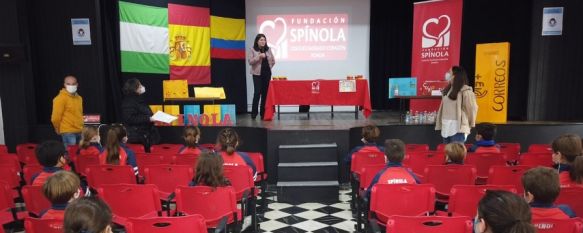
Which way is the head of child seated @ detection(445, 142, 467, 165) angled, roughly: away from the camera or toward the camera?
away from the camera

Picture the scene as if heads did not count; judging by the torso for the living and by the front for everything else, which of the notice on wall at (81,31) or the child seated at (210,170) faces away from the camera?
the child seated

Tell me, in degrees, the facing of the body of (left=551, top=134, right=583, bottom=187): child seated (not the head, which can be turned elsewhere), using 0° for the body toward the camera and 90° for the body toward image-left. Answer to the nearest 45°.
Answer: approximately 135°

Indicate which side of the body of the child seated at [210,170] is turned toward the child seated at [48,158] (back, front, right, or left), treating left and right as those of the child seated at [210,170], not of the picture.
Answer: left

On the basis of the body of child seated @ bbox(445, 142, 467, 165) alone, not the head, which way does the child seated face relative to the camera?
away from the camera

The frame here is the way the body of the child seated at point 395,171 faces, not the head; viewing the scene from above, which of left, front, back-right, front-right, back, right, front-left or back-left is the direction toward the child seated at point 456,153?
front-right

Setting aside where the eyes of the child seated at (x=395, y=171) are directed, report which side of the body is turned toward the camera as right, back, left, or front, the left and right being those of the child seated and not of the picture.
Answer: back

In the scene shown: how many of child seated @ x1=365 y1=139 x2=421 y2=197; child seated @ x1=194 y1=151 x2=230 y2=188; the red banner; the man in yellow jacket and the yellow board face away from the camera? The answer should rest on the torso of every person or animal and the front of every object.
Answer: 2

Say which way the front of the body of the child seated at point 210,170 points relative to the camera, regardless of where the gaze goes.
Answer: away from the camera

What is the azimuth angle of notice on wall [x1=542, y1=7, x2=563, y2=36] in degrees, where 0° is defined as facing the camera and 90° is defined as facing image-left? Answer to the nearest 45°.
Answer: approximately 0°

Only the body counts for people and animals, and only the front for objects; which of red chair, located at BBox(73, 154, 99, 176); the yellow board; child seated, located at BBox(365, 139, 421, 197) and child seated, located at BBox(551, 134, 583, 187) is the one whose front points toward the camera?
the yellow board

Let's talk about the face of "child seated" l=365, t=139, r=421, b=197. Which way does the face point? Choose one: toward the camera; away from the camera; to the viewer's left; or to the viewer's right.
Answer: away from the camera

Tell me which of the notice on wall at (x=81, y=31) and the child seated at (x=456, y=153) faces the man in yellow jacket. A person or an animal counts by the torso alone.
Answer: the notice on wall

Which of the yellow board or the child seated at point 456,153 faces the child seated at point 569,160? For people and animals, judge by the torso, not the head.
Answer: the yellow board

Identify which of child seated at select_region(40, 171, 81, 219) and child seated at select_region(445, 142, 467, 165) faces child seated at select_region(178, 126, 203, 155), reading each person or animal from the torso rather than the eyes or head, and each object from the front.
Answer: child seated at select_region(40, 171, 81, 219)

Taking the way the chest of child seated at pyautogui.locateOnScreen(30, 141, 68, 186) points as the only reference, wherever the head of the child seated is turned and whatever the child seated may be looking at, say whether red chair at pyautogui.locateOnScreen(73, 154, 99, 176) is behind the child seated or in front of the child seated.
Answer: in front

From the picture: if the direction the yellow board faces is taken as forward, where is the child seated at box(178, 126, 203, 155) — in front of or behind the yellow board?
in front
